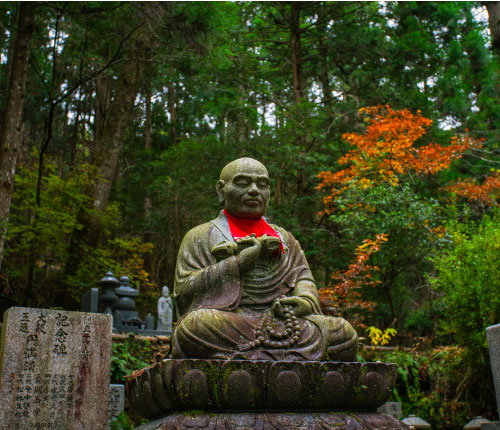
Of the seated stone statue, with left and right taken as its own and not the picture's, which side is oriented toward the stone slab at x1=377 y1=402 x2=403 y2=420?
left

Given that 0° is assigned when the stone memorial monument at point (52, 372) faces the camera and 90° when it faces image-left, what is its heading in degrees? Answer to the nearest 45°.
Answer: approximately 0°

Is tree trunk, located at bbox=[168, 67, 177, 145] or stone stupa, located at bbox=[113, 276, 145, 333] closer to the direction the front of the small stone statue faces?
the stone stupa

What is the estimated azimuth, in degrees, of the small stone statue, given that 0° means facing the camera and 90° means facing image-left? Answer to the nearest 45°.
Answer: approximately 0°

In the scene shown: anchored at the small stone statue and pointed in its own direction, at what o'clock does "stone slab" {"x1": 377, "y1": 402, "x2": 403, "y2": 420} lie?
The stone slab is roughly at 11 o'clock from the small stone statue.

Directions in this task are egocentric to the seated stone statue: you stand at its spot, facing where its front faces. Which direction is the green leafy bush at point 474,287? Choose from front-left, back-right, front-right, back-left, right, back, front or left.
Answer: left

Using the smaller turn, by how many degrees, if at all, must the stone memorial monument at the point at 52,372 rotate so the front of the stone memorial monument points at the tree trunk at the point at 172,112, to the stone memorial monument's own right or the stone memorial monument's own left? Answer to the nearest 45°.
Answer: approximately 180°

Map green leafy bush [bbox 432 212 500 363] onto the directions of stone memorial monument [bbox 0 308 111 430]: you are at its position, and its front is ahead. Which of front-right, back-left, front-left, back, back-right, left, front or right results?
left

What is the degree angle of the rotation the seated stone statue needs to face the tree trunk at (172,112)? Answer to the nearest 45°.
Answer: approximately 135° to its left

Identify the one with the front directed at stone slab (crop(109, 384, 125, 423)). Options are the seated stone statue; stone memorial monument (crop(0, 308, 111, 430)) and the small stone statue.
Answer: the small stone statue

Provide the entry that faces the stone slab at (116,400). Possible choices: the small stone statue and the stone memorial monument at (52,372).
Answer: the small stone statue

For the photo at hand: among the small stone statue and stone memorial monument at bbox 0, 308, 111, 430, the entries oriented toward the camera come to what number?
2

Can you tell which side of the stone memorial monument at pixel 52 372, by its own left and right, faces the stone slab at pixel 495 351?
left

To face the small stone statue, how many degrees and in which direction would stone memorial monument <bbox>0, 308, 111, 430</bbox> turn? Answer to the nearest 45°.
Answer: approximately 180°

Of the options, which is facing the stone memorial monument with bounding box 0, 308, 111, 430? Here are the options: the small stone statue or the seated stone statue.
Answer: the small stone statue

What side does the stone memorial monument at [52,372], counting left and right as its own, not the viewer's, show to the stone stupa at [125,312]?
back

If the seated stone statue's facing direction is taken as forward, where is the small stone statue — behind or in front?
behind

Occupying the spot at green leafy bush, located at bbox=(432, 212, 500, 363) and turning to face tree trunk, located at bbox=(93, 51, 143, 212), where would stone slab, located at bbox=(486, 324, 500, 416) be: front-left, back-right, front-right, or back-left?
back-left
